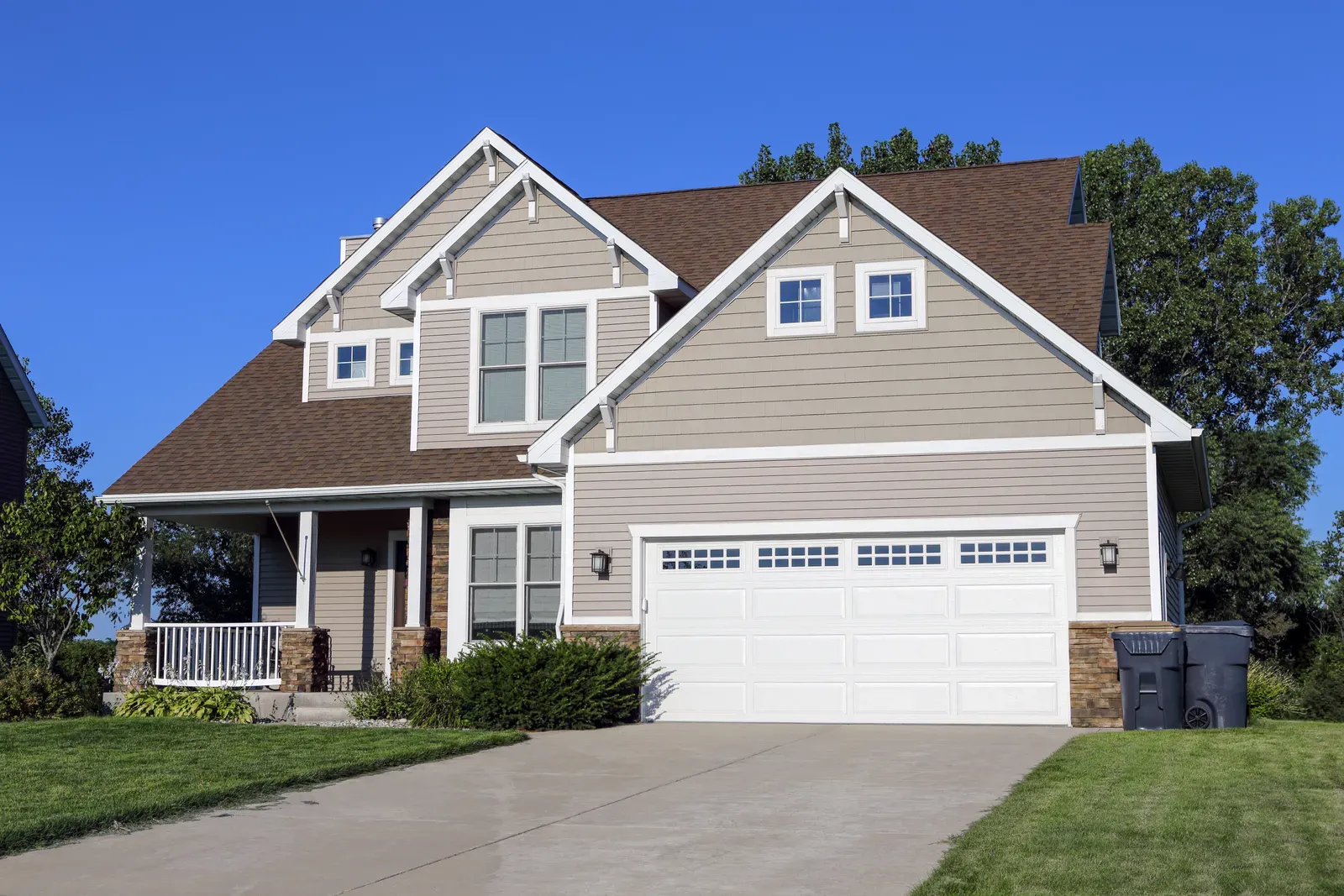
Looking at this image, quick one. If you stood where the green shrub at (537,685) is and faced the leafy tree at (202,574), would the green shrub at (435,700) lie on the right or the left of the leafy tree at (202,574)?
left

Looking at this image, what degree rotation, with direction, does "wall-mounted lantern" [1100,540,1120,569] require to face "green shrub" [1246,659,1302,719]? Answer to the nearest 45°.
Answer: approximately 135° to its left

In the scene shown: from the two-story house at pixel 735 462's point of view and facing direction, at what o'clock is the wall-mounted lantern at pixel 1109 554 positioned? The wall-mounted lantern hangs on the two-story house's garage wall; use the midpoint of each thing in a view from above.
The wall-mounted lantern is roughly at 10 o'clock from the two-story house.

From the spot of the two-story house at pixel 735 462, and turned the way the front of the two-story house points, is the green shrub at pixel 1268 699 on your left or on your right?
on your left

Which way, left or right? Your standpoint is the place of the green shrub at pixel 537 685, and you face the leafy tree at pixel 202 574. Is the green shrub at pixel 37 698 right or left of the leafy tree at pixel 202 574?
left

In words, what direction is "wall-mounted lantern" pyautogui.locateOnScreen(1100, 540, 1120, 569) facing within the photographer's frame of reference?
facing the viewer

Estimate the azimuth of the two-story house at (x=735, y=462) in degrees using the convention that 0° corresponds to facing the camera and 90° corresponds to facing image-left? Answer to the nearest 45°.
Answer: approximately 0°

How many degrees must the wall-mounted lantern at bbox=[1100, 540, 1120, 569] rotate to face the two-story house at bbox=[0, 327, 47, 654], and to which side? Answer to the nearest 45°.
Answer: approximately 90° to its right

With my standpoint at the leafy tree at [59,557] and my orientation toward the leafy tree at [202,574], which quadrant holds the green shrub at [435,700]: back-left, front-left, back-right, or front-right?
back-right

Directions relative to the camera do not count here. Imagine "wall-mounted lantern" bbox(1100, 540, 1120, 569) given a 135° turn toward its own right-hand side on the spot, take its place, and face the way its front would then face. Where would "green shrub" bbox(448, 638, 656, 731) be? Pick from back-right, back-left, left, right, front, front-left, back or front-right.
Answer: front-left

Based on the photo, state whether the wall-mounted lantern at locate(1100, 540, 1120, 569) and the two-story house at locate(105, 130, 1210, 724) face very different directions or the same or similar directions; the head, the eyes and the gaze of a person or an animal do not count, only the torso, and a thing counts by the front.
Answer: same or similar directions

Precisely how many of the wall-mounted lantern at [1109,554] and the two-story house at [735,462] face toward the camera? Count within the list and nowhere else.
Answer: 2

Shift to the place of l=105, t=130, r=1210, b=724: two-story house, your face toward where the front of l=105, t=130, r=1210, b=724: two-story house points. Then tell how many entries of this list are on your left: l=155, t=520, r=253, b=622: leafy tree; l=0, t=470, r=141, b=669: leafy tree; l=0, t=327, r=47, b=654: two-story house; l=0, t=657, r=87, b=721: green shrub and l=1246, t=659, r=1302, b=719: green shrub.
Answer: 1

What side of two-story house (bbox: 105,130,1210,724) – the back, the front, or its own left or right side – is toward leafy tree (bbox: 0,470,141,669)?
right

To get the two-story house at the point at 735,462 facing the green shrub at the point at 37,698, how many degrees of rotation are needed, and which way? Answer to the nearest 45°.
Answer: approximately 90° to its right

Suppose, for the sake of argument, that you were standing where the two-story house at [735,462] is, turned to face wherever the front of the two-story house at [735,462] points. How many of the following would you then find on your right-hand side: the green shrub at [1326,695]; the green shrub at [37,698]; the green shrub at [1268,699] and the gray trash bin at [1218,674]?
1
